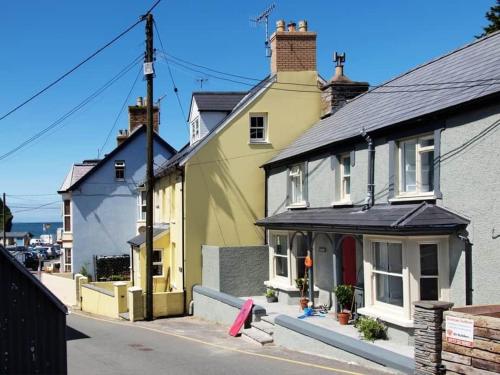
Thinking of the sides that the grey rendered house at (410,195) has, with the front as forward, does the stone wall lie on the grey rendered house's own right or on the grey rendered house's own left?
on the grey rendered house's own left

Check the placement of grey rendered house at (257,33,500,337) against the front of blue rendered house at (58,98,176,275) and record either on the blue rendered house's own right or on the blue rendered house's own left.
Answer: on the blue rendered house's own left

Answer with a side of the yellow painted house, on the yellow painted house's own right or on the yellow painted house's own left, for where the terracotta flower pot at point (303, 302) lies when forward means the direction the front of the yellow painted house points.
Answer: on the yellow painted house's own left

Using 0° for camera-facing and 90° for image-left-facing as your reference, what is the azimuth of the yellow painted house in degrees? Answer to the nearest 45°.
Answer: approximately 90°

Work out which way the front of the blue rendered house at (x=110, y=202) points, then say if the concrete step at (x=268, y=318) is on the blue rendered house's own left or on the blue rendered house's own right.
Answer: on the blue rendered house's own left

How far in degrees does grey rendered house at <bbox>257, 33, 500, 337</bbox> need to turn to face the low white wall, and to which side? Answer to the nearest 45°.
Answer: approximately 90° to its right

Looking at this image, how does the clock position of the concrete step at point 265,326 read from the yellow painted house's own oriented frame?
The concrete step is roughly at 9 o'clock from the yellow painted house.

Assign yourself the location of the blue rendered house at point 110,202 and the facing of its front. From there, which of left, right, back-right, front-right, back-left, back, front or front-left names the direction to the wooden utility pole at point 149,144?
left
